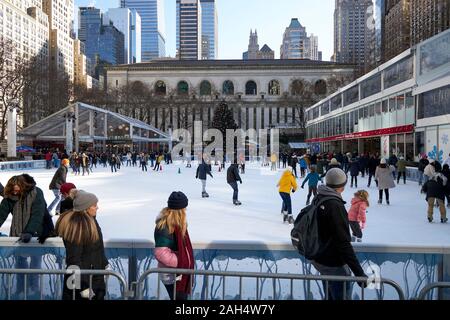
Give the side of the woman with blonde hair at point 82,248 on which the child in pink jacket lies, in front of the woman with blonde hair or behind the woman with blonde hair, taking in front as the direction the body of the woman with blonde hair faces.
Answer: in front

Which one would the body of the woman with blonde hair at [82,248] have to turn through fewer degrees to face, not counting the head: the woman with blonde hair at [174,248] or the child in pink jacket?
the child in pink jacket

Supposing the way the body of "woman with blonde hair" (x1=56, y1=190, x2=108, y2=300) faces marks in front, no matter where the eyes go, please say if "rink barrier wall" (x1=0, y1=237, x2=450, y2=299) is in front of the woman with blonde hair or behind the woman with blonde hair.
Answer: in front

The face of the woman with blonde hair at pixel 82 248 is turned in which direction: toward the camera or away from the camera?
away from the camera

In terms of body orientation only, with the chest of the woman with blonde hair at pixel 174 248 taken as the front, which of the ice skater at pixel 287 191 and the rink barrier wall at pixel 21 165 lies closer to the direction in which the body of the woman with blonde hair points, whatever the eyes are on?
the ice skater

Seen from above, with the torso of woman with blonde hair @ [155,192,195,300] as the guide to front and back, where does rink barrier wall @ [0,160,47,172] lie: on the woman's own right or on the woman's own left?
on the woman's own left

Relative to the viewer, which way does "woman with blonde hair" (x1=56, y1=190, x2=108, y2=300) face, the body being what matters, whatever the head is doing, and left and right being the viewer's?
facing away from the viewer and to the right of the viewer

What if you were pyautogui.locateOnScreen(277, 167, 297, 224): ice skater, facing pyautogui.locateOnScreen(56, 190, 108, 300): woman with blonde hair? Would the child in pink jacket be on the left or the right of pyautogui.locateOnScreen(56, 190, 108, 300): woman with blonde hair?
left

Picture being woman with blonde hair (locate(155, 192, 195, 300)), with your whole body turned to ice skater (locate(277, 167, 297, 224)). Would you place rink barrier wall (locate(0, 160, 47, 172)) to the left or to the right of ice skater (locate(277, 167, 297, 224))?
left
